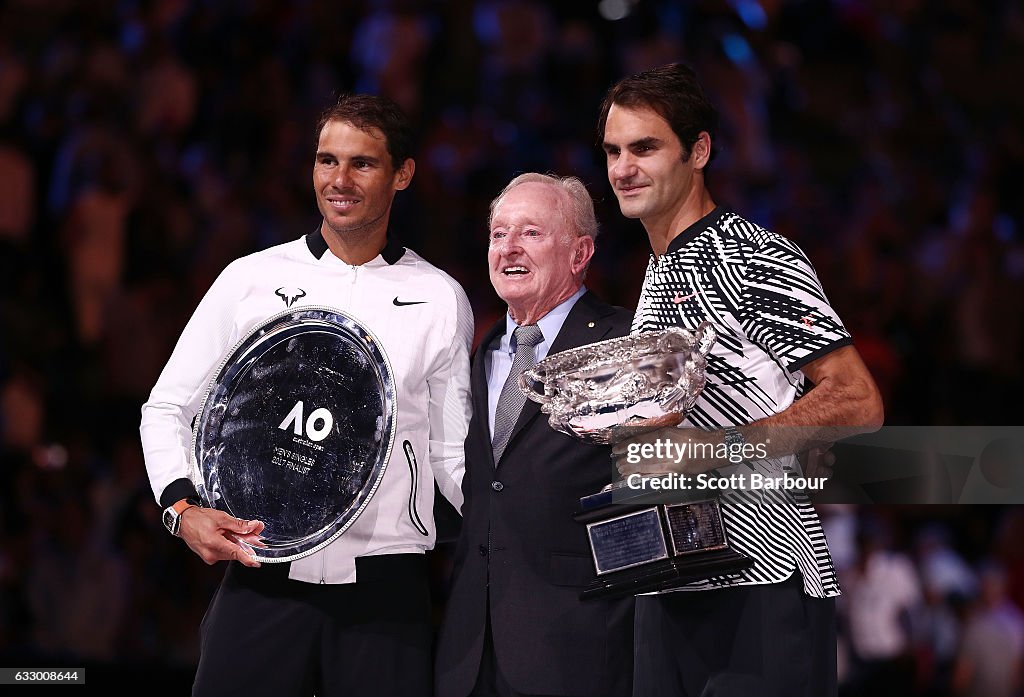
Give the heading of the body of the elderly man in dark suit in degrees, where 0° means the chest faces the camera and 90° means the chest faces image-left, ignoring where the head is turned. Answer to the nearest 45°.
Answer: approximately 45°
